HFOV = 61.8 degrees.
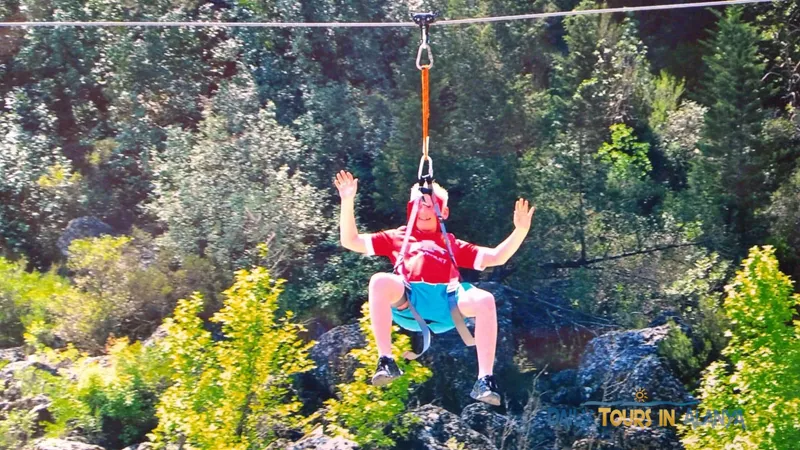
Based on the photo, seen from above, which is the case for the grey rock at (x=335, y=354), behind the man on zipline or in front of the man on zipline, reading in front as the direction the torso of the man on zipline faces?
behind

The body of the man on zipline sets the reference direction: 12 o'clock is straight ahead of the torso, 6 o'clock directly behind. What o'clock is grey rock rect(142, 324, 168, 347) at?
The grey rock is roughly at 5 o'clock from the man on zipline.

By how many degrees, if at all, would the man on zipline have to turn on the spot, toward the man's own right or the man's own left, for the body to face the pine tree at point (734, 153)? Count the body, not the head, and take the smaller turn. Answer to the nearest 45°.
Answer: approximately 135° to the man's own left

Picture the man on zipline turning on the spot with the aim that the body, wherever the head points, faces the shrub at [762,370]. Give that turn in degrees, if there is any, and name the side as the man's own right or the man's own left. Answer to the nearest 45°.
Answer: approximately 135° to the man's own left

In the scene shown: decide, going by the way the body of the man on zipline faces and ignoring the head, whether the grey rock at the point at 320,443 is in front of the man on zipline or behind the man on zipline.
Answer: behind

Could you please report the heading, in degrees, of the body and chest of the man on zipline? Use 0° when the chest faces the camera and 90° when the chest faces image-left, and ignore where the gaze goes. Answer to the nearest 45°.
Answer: approximately 0°

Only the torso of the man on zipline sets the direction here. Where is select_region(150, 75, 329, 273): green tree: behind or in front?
behind

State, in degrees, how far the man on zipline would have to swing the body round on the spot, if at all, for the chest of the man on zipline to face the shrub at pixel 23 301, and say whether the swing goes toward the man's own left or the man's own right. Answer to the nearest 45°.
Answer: approximately 135° to the man's own right

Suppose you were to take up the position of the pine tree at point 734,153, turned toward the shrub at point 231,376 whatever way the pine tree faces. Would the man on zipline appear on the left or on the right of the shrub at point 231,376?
left

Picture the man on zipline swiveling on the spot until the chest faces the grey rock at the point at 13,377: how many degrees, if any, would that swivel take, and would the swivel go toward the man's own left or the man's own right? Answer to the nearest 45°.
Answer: approximately 135° to the man's own right
